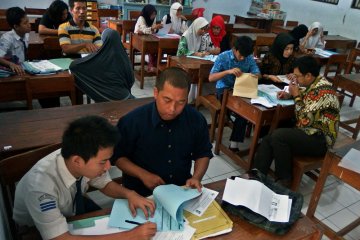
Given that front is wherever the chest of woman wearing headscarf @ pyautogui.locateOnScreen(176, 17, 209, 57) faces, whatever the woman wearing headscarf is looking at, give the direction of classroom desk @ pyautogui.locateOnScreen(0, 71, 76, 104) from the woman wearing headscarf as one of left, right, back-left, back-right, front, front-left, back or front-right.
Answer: right

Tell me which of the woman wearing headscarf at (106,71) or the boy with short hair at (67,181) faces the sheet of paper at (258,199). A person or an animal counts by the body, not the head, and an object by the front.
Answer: the boy with short hair

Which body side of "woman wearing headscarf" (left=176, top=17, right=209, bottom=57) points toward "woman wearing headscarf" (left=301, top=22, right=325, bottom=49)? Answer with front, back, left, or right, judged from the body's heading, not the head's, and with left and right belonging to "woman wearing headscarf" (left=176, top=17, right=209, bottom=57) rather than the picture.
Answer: left

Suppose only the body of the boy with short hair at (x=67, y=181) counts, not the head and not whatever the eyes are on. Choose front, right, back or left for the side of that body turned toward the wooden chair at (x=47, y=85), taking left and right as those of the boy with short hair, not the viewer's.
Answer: left

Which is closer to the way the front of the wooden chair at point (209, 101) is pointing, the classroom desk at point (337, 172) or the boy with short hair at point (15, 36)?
the classroom desk

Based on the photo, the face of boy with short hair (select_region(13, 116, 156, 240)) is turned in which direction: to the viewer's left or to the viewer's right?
to the viewer's right

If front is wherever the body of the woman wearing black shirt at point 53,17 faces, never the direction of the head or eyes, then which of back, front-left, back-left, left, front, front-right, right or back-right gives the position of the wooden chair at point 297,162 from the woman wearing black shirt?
front

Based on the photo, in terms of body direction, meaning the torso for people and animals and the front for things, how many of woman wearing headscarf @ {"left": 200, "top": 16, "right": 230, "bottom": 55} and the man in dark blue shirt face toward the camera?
2

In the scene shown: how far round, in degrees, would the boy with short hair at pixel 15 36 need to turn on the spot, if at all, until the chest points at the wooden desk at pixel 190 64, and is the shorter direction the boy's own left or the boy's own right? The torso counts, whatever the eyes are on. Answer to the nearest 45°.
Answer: approximately 45° to the boy's own left

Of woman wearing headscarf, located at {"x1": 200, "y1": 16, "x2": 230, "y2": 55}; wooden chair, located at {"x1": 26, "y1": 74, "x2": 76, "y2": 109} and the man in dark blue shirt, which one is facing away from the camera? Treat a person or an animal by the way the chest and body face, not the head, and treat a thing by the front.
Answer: the wooden chair

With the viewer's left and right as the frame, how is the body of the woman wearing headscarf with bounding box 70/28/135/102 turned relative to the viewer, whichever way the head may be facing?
facing away from the viewer and to the left of the viewer

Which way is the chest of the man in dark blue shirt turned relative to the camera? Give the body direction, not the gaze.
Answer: toward the camera

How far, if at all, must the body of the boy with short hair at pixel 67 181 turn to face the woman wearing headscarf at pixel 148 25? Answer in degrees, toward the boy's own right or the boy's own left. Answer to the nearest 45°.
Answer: approximately 90° to the boy's own left
